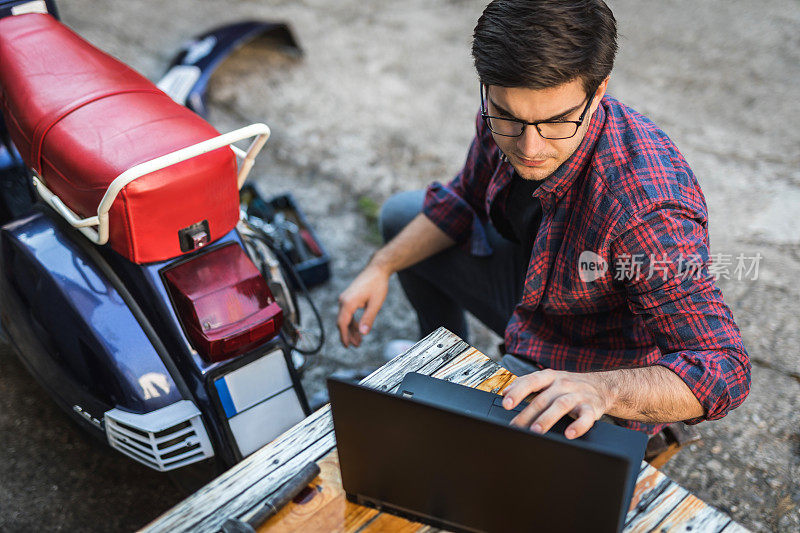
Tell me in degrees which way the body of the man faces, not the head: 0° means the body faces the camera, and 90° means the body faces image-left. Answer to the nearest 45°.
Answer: approximately 45°

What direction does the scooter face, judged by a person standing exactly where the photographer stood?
facing away from the viewer and to the left of the viewer

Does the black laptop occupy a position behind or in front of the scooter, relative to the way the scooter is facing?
behind
